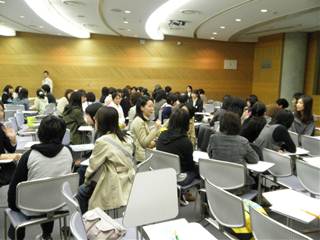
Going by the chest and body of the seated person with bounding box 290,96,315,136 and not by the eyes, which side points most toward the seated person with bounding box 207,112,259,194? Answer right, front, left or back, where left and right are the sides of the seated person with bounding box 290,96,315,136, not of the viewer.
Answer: left

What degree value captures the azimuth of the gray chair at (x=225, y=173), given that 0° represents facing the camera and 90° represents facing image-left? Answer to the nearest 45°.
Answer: approximately 225°

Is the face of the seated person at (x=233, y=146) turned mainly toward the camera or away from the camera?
away from the camera

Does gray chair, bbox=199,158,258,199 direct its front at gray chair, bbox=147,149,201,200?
no

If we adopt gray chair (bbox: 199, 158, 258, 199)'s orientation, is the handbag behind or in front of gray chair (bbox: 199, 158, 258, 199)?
behind

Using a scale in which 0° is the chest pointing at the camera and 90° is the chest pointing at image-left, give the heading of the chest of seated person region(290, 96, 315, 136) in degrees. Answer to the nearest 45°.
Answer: approximately 90°

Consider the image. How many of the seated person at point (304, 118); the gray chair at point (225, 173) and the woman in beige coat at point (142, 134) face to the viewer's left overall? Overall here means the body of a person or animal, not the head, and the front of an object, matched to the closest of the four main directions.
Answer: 1

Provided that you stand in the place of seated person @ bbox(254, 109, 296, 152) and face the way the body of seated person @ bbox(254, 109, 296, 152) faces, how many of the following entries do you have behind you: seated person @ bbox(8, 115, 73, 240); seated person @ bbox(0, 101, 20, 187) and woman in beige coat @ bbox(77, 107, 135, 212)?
3

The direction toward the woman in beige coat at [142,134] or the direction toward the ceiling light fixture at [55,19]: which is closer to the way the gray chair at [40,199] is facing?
the ceiling light fixture

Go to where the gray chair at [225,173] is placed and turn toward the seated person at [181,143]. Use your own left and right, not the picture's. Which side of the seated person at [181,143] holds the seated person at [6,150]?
left

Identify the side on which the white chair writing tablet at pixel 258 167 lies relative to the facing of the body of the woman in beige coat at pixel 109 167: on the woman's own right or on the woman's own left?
on the woman's own right

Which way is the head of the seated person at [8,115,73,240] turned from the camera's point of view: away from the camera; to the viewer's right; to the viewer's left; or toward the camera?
away from the camera

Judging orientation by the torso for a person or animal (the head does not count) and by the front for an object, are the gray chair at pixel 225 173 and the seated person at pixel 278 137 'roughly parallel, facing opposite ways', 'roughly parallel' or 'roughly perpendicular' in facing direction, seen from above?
roughly parallel
